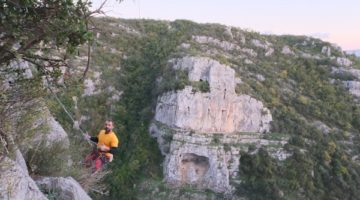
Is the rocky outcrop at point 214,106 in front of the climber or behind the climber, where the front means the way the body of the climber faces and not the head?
behind

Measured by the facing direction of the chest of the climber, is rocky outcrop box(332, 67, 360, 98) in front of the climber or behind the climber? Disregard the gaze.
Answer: behind

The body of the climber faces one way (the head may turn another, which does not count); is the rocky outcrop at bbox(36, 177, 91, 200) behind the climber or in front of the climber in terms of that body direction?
in front
